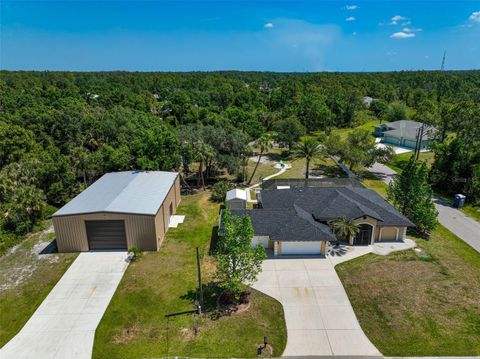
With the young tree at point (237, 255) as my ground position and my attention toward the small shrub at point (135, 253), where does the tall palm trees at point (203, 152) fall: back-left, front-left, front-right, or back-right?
front-right

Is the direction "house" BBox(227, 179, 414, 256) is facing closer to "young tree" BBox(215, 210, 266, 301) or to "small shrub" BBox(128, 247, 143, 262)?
the young tree

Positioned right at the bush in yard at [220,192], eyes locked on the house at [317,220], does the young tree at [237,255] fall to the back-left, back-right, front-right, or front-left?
front-right

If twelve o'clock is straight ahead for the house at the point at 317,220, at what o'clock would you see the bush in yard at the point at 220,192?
The bush in yard is roughly at 4 o'clock from the house.

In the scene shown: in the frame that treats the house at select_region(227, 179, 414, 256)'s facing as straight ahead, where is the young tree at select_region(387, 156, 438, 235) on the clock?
The young tree is roughly at 8 o'clock from the house.

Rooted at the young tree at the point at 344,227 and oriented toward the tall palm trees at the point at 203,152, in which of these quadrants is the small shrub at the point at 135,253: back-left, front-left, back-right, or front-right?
front-left

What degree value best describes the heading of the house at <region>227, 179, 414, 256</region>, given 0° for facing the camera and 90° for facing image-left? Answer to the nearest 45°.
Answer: approximately 0°

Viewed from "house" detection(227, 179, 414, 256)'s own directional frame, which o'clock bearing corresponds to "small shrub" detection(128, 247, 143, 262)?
The small shrub is roughly at 2 o'clock from the house.

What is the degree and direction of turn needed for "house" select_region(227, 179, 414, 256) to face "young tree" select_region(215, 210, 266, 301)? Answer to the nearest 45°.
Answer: approximately 45° to its right
